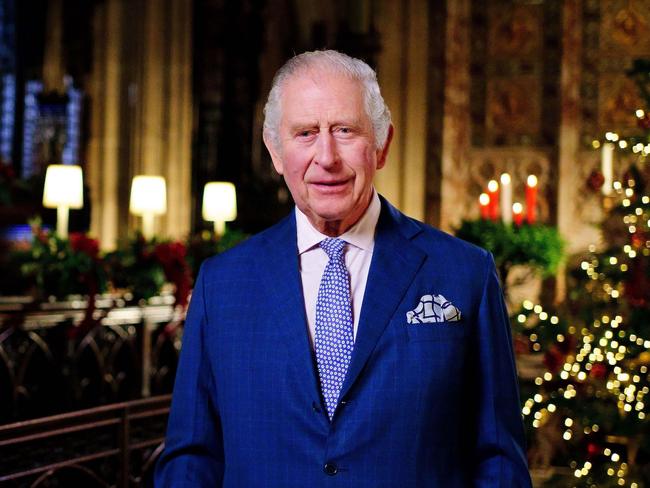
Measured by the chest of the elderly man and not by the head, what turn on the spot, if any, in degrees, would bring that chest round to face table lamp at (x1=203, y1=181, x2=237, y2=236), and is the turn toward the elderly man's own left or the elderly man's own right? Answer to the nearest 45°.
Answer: approximately 180°

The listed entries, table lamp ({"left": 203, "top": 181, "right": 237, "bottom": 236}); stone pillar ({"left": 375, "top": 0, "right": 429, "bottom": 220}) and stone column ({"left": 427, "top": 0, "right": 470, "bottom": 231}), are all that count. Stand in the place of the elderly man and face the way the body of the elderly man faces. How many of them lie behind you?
3

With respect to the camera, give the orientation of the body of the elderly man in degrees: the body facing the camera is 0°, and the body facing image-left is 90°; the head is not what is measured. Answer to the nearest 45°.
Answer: approximately 0°

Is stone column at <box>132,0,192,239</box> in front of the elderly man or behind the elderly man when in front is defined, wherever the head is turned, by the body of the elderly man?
behind

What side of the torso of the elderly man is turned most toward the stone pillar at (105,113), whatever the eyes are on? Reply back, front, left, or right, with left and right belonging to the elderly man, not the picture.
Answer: back

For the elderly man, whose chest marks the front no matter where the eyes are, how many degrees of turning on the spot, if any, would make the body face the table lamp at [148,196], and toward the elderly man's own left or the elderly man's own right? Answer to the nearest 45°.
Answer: approximately 180°

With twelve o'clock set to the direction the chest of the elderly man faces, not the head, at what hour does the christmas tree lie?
The christmas tree is roughly at 7 o'clock from the elderly man.

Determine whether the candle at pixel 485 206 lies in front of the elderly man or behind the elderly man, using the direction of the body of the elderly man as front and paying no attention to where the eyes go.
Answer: behind
